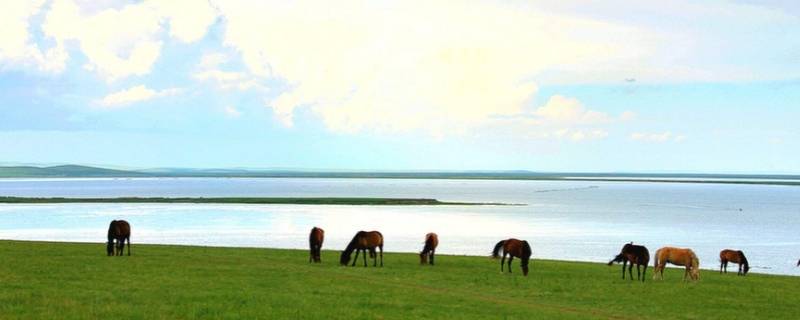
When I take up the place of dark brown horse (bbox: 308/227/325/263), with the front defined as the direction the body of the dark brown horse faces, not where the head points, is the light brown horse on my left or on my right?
on my right

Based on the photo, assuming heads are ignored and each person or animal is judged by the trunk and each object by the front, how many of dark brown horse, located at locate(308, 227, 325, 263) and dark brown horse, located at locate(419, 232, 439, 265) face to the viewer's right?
0

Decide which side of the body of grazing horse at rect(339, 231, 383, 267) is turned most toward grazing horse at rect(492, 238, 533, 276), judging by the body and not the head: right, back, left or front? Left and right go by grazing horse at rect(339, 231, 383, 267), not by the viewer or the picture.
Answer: back

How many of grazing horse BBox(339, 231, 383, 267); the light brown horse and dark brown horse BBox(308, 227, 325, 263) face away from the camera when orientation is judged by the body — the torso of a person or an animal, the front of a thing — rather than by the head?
1

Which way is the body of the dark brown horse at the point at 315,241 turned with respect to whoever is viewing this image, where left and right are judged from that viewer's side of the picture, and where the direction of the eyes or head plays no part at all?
facing away from the viewer

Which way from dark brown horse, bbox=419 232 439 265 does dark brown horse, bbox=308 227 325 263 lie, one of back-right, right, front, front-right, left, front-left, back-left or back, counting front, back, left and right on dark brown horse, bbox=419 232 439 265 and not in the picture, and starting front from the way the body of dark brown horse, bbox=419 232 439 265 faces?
front-right

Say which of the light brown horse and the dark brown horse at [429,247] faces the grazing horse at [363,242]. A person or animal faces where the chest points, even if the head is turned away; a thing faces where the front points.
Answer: the dark brown horse

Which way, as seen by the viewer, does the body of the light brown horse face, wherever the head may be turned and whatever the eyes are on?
to the viewer's right

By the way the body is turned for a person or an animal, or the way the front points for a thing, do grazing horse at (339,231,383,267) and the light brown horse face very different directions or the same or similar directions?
very different directions

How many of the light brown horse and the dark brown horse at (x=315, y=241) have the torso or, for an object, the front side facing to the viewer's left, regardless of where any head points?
0

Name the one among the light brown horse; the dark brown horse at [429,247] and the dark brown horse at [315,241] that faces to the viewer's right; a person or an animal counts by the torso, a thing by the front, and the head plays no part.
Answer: the light brown horse

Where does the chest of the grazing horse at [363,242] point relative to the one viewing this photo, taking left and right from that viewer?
facing to the left of the viewer

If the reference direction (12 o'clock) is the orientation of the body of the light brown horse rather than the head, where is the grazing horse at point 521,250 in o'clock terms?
The grazing horse is roughly at 6 o'clock from the light brown horse.

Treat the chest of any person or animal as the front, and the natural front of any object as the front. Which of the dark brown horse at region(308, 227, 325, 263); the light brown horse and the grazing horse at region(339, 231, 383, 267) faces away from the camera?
the dark brown horse
